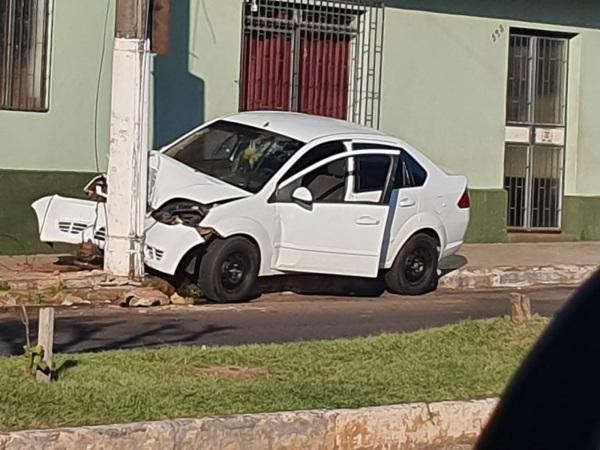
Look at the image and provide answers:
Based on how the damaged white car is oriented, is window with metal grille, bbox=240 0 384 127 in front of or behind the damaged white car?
behind

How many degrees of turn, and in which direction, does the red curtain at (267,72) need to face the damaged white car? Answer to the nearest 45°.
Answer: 0° — it already faces it

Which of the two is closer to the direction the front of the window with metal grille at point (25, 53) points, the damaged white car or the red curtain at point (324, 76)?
the damaged white car

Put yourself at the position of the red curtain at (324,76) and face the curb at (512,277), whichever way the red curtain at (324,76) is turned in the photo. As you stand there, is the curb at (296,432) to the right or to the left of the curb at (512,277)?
right

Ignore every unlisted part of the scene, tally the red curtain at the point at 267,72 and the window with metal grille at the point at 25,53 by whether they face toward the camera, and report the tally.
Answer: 2

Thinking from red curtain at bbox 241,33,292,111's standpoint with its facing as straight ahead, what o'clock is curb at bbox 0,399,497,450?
The curb is roughly at 12 o'clock from the red curtain.

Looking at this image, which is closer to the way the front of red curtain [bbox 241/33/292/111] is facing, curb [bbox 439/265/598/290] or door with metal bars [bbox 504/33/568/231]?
the curb

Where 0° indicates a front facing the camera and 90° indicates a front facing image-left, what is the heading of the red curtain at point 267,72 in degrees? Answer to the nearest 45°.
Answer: approximately 0°

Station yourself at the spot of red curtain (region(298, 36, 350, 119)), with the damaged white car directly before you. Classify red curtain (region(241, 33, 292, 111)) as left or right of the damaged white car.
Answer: right

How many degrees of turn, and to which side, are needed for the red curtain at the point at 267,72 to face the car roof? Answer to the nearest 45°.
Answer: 0° — it already faces it
